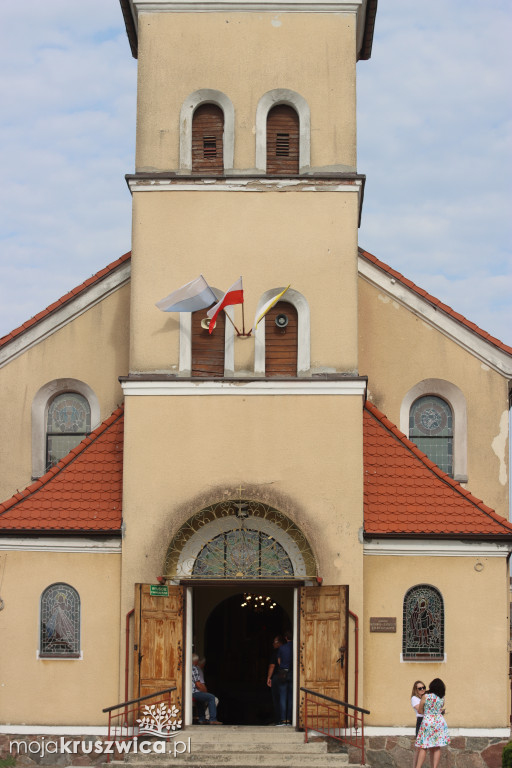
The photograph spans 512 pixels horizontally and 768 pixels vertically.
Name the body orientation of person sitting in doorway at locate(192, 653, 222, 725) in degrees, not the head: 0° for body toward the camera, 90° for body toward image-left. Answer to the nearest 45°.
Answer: approximately 270°

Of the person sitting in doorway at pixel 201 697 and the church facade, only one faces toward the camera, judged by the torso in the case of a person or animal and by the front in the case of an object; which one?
the church facade

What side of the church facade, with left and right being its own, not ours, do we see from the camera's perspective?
front

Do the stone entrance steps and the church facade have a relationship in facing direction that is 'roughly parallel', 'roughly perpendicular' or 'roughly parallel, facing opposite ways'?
roughly parallel

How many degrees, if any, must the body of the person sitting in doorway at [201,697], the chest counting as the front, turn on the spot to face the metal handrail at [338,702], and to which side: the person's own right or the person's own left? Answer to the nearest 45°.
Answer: approximately 45° to the person's own right

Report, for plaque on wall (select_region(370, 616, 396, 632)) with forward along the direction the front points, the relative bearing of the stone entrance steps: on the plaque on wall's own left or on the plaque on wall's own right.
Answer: on the plaque on wall's own right

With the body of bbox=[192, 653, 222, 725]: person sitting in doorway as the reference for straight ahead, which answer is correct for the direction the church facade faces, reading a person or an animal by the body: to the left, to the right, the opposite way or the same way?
to the right

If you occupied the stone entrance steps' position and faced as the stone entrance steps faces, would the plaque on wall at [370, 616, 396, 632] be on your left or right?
on your left

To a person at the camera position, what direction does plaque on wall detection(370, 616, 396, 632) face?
facing the viewer

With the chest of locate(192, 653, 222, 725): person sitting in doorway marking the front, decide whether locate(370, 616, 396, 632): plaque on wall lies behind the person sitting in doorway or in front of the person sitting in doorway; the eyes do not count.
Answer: in front

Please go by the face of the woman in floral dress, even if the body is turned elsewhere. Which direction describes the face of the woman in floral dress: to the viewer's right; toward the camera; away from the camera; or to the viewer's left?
away from the camera
